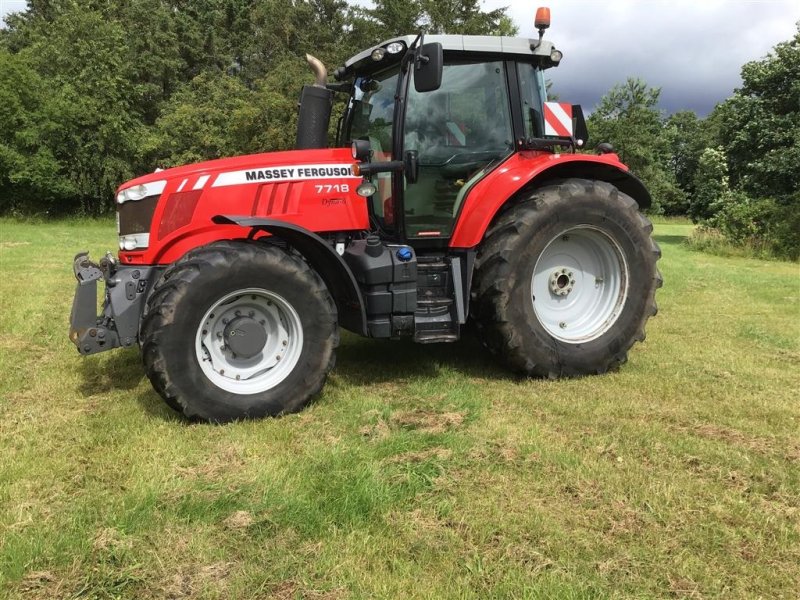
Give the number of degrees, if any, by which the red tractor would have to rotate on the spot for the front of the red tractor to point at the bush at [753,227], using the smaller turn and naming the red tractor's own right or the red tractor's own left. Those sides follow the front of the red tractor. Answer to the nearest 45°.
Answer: approximately 180°

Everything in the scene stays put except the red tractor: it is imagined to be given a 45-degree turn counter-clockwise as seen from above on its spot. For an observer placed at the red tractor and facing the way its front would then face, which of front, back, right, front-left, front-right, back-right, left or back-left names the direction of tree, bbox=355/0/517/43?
back

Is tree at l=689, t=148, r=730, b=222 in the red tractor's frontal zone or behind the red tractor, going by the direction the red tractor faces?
behind

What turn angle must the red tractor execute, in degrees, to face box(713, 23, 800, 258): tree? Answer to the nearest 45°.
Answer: approximately 180°

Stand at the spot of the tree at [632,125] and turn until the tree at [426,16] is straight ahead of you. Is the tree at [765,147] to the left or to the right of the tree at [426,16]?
left

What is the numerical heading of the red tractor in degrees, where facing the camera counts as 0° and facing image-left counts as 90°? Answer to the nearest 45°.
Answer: approximately 45°
